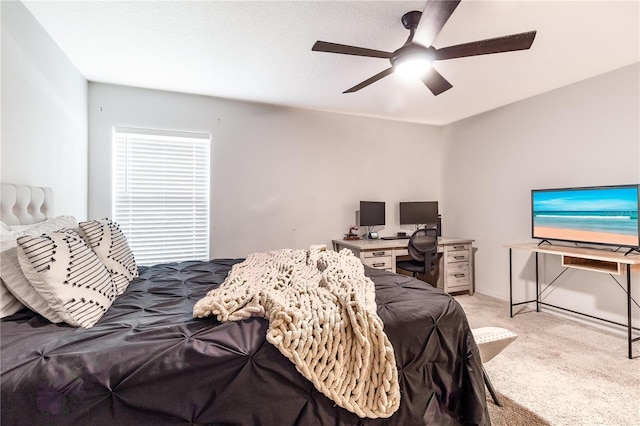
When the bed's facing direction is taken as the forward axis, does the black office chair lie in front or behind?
in front

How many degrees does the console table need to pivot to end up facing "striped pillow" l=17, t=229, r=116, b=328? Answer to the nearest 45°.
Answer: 0° — it already faces it

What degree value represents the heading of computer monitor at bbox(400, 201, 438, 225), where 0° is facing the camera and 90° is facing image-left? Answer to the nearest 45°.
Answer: approximately 0°

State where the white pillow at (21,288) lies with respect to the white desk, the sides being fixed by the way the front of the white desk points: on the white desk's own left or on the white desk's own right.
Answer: on the white desk's own right

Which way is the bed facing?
to the viewer's right

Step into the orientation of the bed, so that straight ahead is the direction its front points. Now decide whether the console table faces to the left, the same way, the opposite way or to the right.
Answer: the opposite way

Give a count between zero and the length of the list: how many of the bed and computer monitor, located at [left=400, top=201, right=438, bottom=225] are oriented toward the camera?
1

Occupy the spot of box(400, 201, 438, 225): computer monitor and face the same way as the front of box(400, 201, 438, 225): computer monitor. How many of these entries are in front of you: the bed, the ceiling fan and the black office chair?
3

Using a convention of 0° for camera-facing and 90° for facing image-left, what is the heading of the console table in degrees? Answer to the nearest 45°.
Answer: approximately 45°
